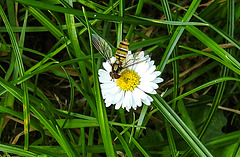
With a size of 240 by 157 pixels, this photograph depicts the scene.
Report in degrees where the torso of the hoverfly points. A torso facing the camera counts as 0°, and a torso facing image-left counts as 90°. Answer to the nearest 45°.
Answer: approximately 0°
